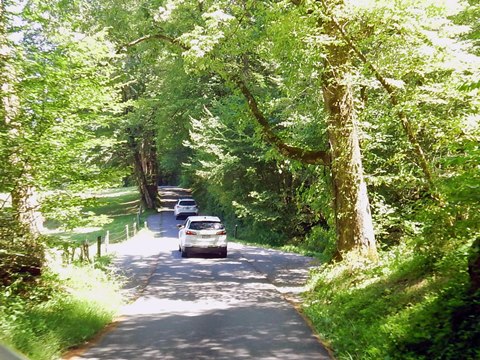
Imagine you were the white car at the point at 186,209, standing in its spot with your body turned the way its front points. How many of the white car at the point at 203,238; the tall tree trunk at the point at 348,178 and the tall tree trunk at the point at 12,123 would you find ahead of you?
0

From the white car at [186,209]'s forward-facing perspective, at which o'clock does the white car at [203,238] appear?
the white car at [203,238] is roughly at 6 o'clock from the white car at [186,209].

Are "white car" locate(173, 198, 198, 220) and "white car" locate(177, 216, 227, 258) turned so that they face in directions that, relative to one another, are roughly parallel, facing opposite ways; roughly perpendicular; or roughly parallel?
roughly parallel

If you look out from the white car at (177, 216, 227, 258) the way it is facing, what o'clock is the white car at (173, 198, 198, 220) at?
the white car at (173, 198, 198, 220) is roughly at 12 o'clock from the white car at (177, 216, 227, 258).

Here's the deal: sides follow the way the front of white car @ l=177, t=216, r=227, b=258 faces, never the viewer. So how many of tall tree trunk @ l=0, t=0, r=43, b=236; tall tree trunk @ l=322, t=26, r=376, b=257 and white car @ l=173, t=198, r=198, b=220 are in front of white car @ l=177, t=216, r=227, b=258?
1

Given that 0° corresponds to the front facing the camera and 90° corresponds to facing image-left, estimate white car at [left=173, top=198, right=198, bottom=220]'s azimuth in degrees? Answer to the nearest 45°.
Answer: approximately 180°

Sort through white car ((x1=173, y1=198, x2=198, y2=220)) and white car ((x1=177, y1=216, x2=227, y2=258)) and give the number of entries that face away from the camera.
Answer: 2

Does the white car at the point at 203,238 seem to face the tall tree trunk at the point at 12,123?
no

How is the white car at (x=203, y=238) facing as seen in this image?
away from the camera

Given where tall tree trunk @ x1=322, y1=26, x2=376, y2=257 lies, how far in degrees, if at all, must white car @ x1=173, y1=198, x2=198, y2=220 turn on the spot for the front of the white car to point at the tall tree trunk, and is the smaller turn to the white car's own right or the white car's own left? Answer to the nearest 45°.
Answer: approximately 180°

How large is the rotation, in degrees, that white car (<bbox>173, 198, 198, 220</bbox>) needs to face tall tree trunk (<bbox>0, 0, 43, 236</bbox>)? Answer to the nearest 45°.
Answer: approximately 180°

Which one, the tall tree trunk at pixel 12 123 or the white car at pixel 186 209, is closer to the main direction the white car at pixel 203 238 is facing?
the white car
